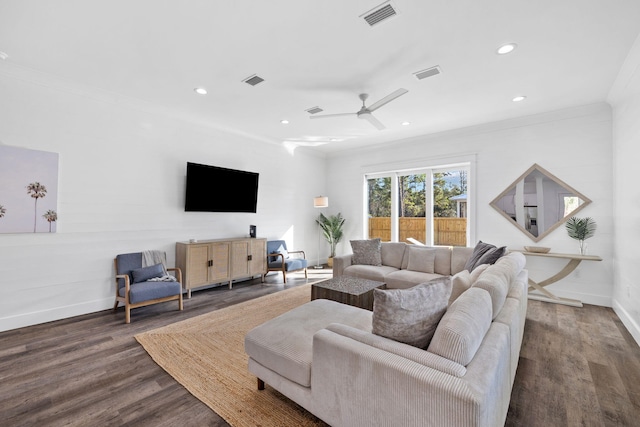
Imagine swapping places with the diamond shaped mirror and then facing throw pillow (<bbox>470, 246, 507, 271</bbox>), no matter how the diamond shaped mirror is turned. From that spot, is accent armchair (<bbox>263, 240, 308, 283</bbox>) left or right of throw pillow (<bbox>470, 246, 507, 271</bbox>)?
right

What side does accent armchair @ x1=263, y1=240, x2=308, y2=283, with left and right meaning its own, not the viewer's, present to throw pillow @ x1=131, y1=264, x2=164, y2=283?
right

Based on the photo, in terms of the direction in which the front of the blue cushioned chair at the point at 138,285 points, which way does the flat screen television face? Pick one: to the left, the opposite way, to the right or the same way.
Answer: the same way

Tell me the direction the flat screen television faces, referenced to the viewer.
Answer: facing the viewer and to the right of the viewer

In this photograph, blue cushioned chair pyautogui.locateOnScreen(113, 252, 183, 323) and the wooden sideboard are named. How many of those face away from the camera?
0

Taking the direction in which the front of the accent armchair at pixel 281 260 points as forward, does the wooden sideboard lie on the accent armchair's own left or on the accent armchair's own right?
on the accent armchair's own right

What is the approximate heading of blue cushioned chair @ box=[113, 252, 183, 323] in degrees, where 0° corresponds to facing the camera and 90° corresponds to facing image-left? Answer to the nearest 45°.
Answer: approximately 315°

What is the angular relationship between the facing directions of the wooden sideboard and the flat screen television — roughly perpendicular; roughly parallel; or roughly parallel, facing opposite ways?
roughly parallel

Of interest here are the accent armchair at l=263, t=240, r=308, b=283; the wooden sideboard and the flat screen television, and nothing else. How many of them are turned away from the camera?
0

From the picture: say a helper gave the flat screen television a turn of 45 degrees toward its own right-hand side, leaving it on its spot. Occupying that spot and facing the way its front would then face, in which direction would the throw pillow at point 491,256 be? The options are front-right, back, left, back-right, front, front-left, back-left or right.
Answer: front-left

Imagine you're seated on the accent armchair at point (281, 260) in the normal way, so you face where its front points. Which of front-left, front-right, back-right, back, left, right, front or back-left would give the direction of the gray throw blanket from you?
right

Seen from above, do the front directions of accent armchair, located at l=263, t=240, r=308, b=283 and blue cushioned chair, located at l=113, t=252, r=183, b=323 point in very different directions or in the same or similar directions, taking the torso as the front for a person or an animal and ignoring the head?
same or similar directions

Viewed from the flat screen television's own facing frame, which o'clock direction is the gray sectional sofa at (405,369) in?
The gray sectional sofa is roughly at 1 o'clock from the flat screen television.

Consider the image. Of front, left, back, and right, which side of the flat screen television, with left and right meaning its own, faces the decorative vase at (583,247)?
front
